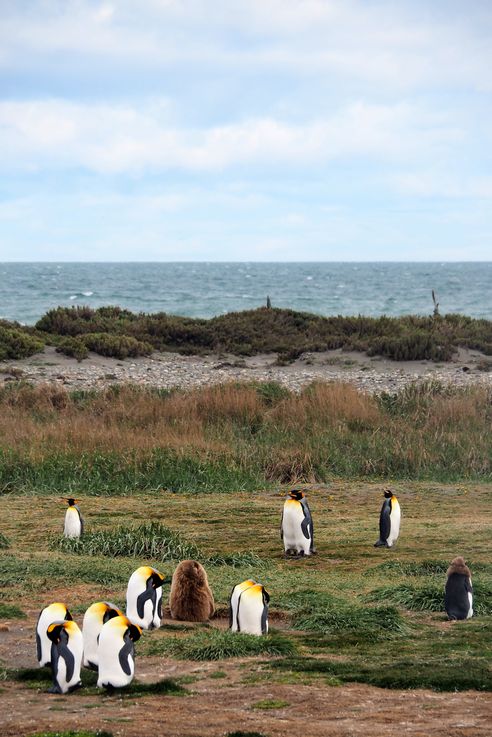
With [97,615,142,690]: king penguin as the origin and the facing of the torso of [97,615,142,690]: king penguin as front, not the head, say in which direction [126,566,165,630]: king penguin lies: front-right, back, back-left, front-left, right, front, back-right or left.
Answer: back-right

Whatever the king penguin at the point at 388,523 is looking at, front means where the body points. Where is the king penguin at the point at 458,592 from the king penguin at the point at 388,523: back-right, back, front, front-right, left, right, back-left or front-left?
right

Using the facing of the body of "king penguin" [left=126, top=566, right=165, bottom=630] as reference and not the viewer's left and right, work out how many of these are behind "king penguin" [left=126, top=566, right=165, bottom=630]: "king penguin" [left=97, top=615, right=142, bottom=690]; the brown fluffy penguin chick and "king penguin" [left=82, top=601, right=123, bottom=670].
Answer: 1

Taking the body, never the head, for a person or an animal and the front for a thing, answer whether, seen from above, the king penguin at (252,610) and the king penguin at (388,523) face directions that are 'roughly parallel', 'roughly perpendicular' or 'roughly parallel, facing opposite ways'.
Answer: roughly perpendicular

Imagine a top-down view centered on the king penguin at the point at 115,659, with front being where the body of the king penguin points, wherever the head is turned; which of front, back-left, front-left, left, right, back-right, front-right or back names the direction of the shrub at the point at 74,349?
back-right

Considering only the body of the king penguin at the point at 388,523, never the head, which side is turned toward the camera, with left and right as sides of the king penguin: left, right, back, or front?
right

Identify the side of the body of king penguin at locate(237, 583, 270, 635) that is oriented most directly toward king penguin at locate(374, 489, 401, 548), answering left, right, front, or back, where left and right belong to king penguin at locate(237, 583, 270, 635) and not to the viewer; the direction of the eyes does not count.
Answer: back

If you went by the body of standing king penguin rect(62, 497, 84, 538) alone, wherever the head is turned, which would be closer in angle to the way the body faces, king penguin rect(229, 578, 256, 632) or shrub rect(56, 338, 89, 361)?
the king penguin

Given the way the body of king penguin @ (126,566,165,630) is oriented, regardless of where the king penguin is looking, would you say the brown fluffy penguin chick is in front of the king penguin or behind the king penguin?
behind

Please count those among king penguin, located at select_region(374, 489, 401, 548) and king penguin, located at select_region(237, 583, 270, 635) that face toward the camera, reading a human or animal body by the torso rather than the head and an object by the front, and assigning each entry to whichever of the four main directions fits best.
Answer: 1

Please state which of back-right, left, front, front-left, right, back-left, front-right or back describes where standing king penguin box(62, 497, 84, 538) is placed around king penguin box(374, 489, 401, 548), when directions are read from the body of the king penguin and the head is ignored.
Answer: back

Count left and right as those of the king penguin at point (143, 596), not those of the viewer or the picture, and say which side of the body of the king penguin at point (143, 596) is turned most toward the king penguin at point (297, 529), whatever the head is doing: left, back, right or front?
back
